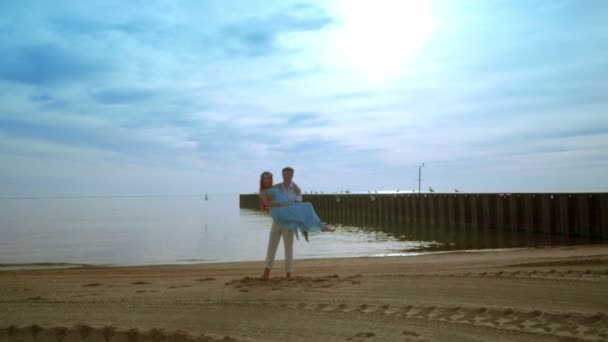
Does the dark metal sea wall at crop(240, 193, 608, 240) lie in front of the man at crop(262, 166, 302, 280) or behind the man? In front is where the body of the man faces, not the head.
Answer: behind

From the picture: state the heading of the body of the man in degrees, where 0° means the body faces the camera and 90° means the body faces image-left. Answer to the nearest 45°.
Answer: approximately 0°
